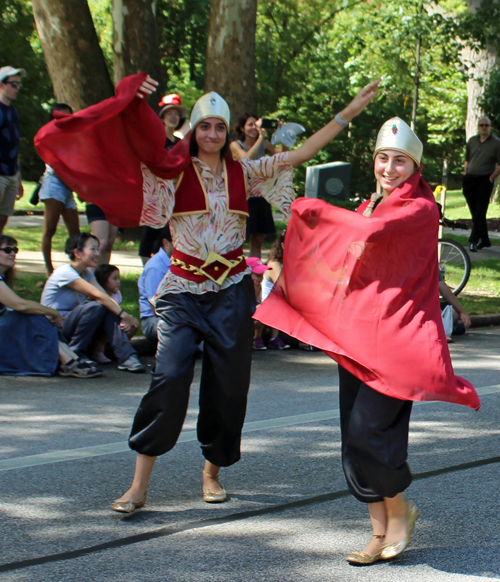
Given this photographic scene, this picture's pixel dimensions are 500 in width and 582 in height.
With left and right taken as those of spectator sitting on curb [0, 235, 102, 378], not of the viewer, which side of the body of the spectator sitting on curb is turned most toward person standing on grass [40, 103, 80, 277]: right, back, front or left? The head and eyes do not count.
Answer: left

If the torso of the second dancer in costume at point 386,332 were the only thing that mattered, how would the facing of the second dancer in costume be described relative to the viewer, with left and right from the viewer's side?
facing the viewer and to the left of the viewer

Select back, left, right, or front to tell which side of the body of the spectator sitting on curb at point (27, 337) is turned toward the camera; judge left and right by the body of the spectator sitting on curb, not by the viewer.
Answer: right

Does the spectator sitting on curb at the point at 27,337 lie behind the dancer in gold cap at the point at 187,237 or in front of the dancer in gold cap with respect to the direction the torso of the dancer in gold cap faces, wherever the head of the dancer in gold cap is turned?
behind

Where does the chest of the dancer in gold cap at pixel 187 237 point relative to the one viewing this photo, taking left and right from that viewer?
facing the viewer

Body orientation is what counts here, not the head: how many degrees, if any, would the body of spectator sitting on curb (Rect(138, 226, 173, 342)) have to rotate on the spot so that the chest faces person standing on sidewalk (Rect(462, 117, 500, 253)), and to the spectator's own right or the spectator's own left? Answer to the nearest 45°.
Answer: approximately 45° to the spectator's own left

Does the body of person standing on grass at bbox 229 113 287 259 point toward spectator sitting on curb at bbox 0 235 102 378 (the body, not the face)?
no

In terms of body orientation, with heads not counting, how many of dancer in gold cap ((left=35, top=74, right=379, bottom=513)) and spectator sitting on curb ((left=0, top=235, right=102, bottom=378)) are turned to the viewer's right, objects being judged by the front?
1

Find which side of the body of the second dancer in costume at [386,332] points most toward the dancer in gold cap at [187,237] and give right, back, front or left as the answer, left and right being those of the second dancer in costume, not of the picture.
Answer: right

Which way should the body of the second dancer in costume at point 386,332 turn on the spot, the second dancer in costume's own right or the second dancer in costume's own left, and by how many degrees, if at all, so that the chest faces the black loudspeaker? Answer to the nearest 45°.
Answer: approximately 135° to the second dancer in costume's own right

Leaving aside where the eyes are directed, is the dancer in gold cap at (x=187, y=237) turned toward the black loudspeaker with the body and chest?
no

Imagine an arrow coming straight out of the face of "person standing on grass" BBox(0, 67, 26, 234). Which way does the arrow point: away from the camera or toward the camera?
toward the camera

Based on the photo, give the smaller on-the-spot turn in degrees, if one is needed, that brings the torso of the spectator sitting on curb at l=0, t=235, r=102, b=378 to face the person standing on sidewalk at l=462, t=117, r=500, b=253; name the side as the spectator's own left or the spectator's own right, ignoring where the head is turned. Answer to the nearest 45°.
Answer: approximately 45° to the spectator's own left
